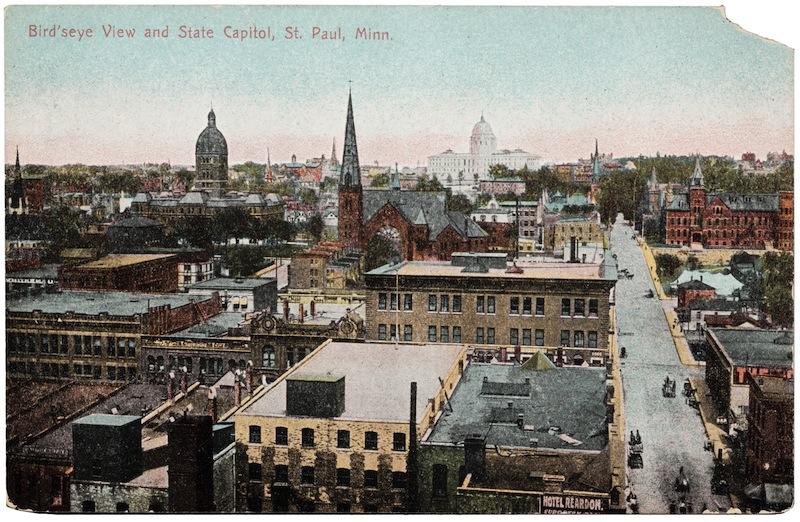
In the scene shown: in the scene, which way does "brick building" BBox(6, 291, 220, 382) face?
toward the camera

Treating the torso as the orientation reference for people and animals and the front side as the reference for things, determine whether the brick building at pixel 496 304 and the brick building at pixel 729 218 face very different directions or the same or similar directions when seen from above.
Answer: same or similar directions

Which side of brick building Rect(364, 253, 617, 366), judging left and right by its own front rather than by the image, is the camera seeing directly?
front

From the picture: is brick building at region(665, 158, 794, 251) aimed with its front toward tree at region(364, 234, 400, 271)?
no

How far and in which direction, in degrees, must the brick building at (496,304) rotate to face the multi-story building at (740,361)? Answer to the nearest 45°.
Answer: approximately 90° to its left

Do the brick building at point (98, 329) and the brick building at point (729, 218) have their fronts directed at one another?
no

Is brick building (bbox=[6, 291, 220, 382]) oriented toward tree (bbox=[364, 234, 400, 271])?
no

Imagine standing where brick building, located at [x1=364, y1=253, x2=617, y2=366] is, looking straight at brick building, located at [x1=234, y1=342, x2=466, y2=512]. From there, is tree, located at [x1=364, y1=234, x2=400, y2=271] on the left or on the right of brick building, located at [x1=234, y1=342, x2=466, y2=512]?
right

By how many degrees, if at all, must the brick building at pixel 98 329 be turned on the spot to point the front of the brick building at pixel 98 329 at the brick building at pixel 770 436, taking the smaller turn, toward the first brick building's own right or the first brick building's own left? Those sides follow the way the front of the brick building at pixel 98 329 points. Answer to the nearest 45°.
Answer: approximately 45° to the first brick building's own left

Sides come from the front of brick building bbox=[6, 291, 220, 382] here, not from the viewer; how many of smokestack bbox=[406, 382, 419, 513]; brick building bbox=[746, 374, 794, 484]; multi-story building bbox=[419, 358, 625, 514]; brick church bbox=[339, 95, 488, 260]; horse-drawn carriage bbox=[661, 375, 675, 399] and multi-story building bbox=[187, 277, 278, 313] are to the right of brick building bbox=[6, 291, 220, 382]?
0

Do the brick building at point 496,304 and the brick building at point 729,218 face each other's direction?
no
